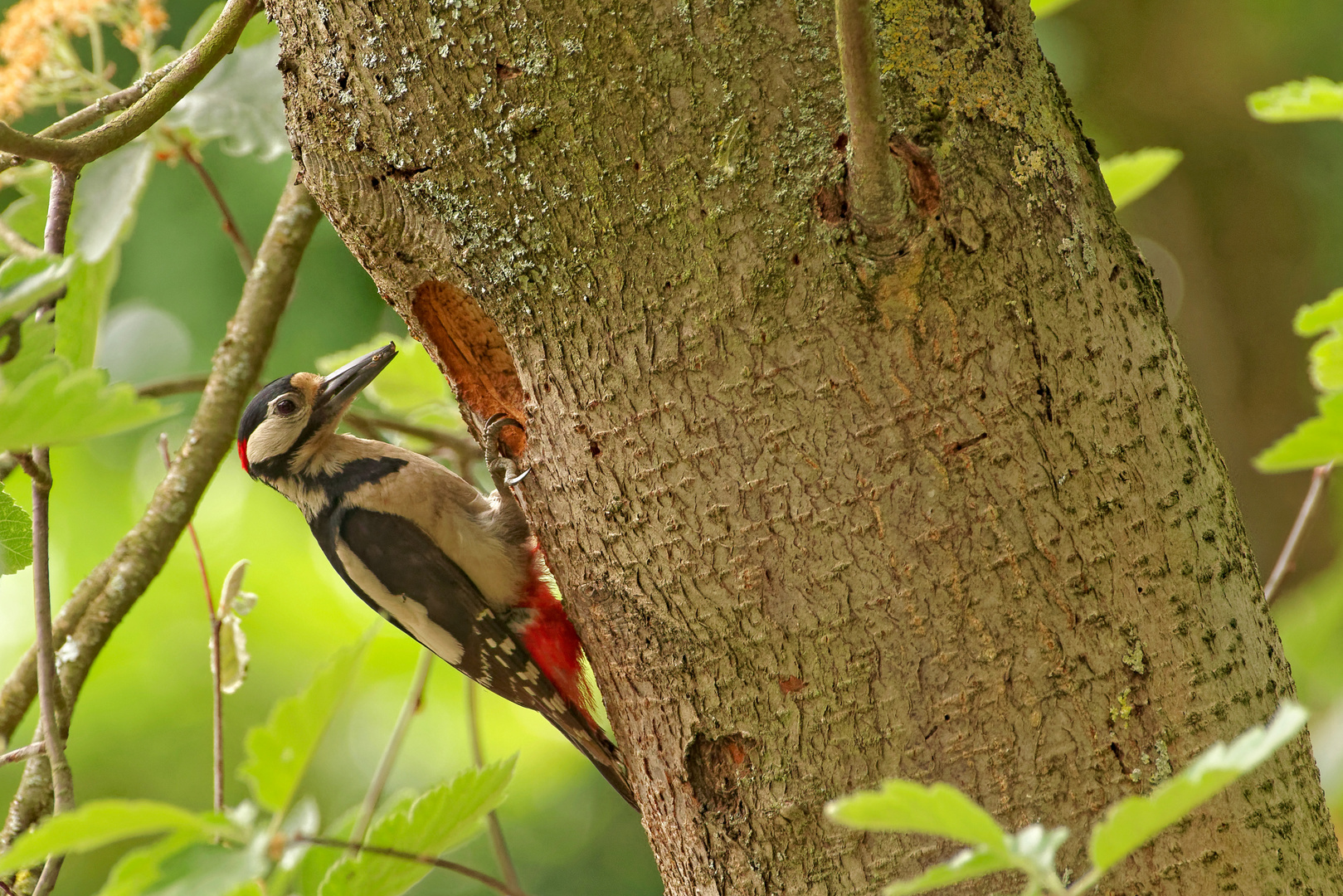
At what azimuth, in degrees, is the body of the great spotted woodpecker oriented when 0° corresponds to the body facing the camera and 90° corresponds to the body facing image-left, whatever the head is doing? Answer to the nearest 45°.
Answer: approximately 270°

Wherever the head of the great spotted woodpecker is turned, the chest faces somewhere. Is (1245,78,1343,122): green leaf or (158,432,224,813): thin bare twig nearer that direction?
the green leaf

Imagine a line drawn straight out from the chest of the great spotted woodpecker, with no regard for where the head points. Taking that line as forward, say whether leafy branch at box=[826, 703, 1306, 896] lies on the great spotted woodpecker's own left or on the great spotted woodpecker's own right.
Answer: on the great spotted woodpecker's own right

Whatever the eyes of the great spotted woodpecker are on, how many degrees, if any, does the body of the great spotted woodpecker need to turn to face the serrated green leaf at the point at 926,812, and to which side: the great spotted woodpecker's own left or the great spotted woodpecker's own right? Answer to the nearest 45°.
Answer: approximately 90° to the great spotted woodpecker's own right
